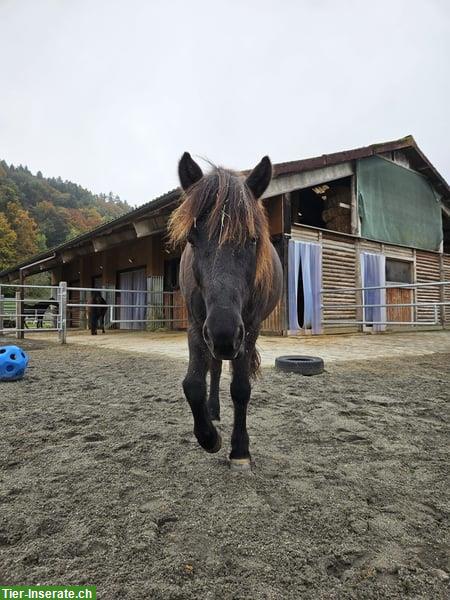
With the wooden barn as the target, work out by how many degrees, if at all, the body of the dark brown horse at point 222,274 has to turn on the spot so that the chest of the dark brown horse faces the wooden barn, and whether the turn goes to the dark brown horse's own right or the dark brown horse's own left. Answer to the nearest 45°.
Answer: approximately 180°

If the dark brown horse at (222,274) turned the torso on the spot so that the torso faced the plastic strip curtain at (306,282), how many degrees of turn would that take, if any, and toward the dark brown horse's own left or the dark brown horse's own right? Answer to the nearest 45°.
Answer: approximately 180°

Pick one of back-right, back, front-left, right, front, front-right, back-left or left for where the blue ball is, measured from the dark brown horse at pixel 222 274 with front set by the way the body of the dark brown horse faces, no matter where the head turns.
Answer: back-right

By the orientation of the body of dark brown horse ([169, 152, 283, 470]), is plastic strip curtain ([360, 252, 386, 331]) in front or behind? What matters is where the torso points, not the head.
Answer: behind

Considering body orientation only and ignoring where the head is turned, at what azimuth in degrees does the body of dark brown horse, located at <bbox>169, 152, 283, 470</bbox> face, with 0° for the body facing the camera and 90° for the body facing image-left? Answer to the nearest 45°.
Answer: approximately 0°
